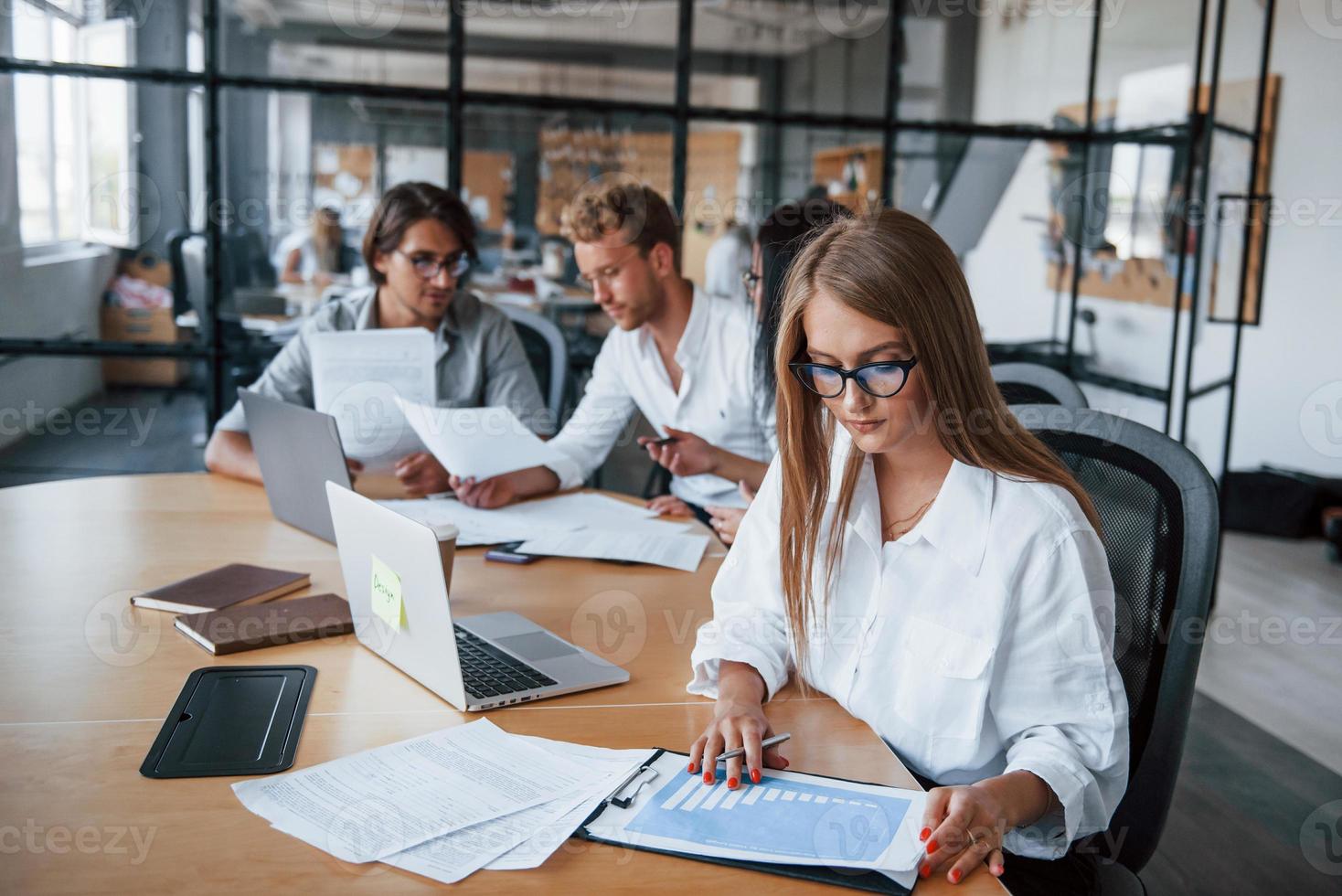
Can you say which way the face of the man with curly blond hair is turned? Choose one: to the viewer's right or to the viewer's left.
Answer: to the viewer's left

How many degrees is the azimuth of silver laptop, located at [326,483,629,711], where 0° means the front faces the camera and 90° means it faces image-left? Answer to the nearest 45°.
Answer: approximately 225°

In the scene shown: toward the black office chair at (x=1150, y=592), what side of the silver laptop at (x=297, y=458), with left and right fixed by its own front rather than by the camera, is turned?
right

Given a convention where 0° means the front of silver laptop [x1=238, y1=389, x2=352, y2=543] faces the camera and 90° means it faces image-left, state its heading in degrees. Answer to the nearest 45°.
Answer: approximately 225°

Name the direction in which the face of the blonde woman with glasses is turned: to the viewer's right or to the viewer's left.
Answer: to the viewer's left

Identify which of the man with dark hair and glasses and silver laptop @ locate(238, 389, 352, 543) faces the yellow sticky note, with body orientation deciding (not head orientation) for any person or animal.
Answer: the man with dark hair and glasses
